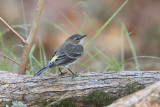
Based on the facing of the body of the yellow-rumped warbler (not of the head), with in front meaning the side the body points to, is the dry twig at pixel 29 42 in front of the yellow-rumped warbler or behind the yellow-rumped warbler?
behind

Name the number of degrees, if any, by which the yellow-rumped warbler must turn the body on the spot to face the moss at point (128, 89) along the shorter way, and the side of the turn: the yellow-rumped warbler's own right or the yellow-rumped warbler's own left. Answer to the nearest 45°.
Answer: approximately 45° to the yellow-rumped warbler's own right

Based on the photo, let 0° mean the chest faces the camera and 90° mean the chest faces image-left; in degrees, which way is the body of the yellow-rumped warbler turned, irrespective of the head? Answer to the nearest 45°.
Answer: approximately 270°
